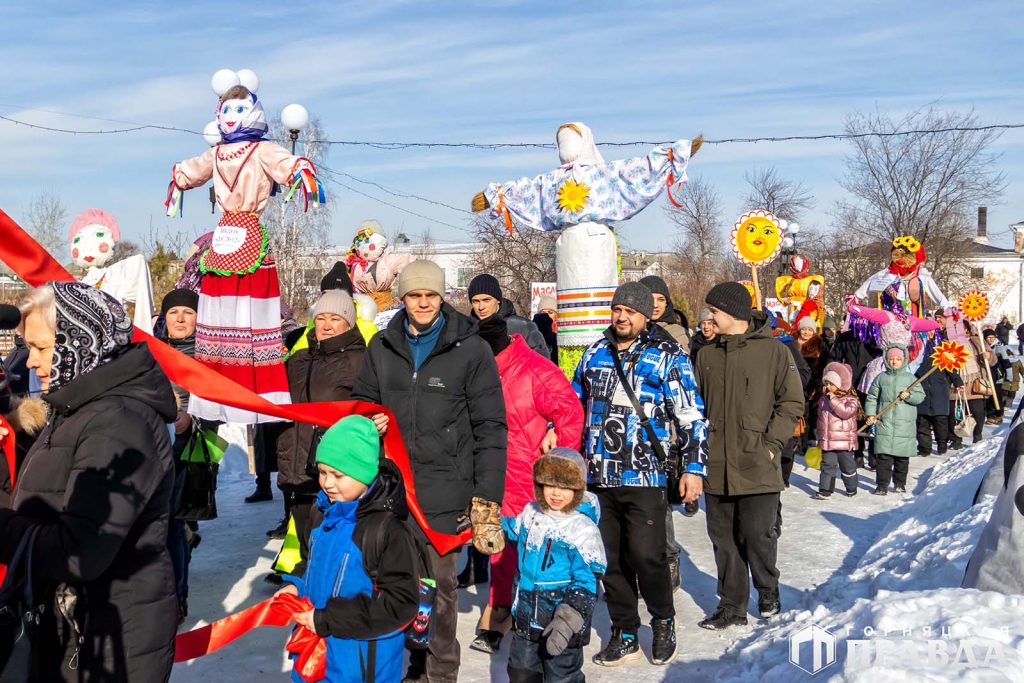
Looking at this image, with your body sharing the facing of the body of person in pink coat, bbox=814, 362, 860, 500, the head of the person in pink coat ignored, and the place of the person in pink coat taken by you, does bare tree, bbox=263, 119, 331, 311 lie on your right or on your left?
on your right

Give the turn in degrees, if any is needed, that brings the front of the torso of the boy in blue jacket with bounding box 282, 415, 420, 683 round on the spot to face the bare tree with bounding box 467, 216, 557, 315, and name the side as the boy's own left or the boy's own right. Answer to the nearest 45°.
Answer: approximately 135° to the boy's own right

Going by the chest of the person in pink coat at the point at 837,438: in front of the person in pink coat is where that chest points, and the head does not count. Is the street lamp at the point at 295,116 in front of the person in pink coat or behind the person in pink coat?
in front

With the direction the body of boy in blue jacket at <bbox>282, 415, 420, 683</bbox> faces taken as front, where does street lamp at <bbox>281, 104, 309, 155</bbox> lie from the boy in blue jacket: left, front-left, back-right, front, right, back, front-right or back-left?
back-right

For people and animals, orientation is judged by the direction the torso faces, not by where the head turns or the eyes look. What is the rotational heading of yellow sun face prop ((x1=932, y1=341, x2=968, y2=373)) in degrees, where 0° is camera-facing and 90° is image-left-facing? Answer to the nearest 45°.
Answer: approximately 0°

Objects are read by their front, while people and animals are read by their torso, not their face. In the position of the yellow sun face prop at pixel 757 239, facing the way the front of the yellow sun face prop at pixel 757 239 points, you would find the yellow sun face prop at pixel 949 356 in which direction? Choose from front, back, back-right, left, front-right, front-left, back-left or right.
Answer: back-left

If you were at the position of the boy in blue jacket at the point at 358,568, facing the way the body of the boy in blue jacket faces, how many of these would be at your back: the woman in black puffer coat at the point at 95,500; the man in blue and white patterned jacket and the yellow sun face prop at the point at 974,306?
2
